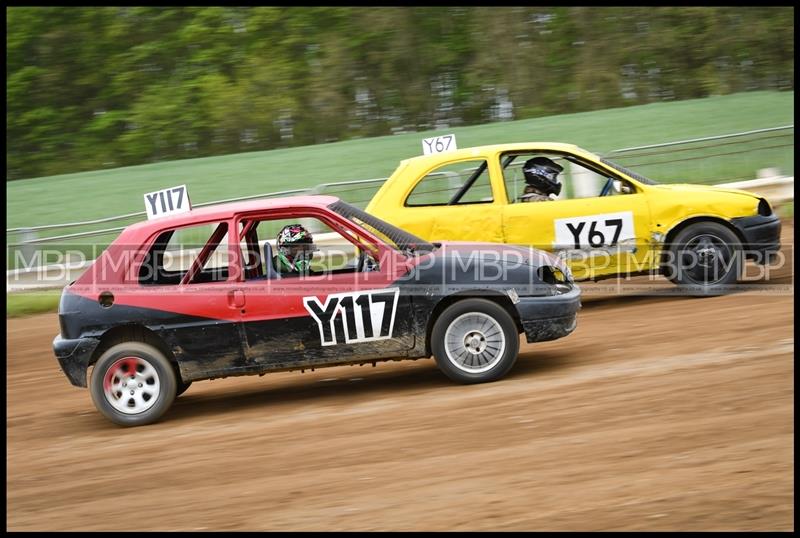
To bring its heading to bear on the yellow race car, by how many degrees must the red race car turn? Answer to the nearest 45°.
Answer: approximately 45° to its left

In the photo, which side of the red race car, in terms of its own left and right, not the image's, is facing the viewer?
right

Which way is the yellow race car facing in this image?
to the viewer's right

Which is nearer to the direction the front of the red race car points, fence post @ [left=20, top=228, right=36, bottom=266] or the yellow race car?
the yellow race car

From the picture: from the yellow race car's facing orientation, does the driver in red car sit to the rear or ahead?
to the rear

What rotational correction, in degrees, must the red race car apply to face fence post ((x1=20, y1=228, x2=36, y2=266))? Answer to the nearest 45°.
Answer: approximately 135° to its left

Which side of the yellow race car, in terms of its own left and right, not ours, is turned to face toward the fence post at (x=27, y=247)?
back

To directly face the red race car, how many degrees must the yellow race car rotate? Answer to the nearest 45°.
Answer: approximately 135° to its right

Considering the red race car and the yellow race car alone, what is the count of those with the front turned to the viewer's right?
2
